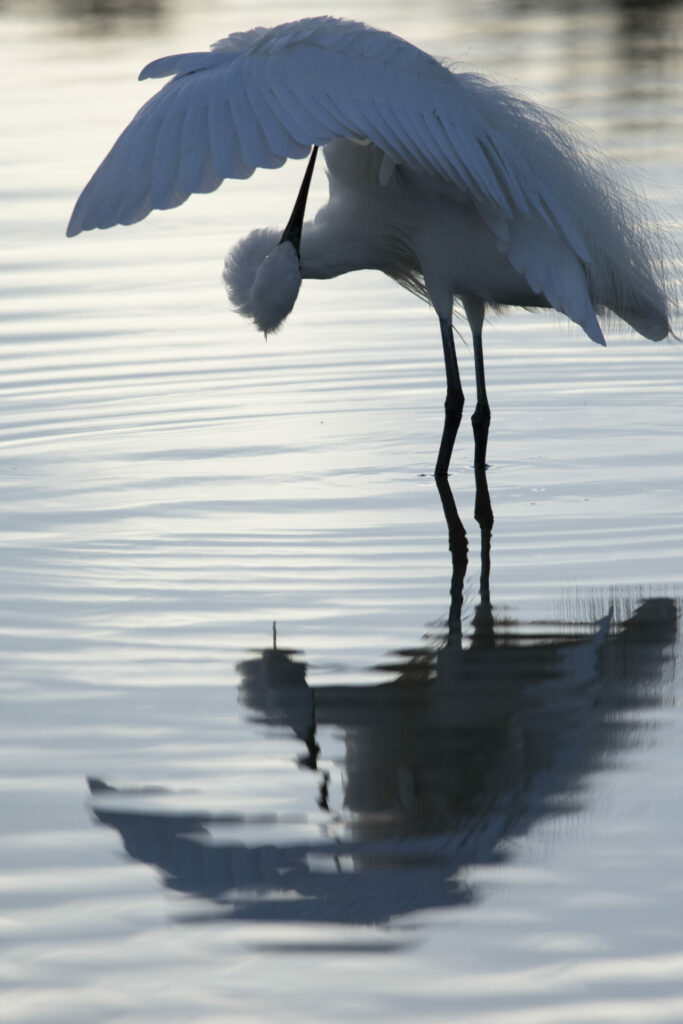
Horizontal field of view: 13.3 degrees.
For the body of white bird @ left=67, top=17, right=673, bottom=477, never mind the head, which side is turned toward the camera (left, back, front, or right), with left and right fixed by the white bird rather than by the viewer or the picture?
left
